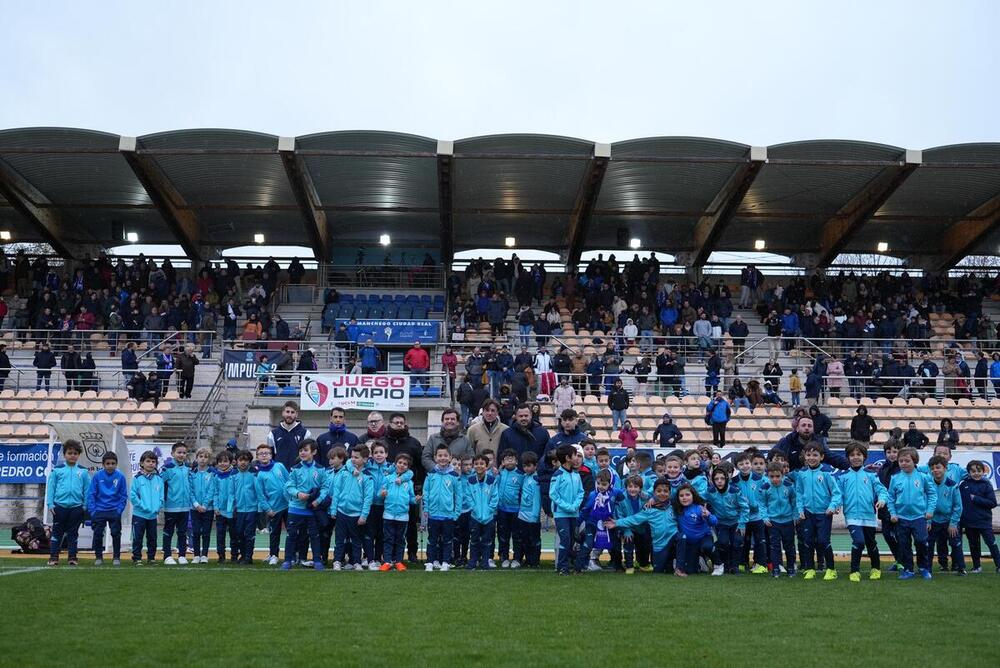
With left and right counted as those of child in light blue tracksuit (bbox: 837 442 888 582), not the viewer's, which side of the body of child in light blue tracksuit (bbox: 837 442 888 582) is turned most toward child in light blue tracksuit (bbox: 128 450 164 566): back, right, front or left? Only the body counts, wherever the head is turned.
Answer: right

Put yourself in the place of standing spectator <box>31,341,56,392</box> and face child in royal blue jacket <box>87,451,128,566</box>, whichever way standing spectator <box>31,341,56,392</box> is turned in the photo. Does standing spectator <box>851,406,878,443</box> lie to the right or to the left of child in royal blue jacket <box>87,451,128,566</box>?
left

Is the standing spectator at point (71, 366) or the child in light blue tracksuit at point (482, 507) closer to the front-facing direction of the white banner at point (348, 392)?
the child in light blue tracksuit

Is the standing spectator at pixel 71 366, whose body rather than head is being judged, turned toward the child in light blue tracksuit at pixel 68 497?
yes

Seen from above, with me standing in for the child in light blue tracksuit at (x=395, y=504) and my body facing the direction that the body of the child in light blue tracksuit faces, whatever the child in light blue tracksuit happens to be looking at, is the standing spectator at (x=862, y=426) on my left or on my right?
on my left

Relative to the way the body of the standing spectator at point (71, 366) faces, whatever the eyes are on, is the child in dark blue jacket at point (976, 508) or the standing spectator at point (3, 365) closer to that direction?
the child in dark blue jacket

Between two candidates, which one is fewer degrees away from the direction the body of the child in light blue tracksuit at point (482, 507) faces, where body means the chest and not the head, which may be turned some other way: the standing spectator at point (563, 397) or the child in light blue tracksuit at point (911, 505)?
the child in light blue tracksuit

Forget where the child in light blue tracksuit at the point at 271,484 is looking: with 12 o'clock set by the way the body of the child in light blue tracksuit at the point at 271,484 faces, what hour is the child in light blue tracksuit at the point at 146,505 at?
the child in light blue tracksuit at the point at 146,505 is roughly at 4 o'clock from the child in light blue tracksuit at the point at 271,484.
